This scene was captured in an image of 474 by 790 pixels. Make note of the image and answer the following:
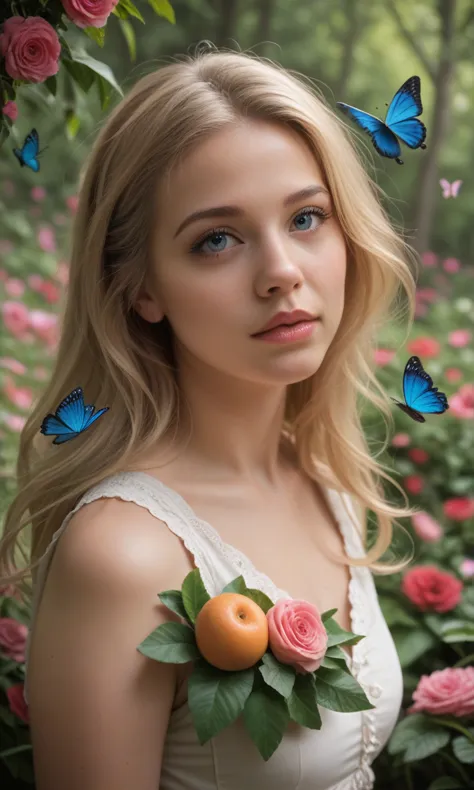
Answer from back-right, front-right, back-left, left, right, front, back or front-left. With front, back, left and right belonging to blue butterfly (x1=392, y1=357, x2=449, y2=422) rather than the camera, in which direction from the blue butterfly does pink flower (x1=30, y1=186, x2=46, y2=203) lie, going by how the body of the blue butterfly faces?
front-right

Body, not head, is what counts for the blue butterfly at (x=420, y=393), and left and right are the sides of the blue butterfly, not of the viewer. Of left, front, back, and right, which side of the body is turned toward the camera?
left

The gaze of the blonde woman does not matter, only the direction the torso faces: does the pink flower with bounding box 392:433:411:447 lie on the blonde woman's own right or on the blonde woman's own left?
on the blonde woman's own left

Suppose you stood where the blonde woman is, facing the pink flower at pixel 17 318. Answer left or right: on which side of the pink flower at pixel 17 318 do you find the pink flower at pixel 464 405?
right

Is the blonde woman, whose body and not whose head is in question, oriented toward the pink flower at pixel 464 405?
no

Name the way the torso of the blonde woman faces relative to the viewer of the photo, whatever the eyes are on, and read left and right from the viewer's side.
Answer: facing the viewer and to the right of the viewer

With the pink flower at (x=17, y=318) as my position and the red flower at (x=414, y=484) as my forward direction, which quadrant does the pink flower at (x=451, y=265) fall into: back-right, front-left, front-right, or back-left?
front-left
